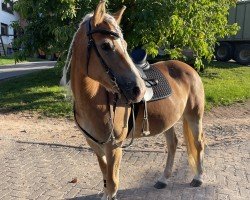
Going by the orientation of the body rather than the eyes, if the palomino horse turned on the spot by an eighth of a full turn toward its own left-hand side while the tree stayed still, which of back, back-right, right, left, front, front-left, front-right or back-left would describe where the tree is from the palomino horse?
back
